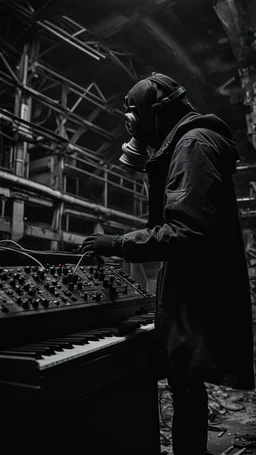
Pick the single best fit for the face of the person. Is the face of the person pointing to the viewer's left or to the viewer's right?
to the viewer's left

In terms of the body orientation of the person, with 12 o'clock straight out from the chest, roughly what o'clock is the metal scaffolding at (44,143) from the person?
The metal scaffolding is roughly at 2 o'clock from the person.

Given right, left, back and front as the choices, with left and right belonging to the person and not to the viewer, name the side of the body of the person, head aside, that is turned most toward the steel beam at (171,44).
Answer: right

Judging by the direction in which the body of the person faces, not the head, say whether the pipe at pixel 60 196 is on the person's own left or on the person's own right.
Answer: on the person's own right

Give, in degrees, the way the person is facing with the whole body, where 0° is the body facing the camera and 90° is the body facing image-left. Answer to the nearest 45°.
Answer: approximately 90°
